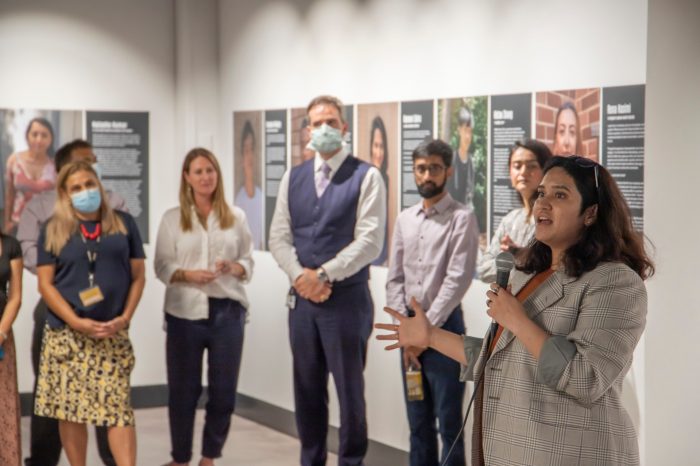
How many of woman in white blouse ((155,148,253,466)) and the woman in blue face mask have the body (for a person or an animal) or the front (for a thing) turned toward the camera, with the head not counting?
2

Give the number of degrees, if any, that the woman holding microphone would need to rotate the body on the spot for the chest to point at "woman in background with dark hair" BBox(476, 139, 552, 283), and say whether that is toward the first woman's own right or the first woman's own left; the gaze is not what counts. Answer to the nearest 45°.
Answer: approximately 135° to the first woman's own right

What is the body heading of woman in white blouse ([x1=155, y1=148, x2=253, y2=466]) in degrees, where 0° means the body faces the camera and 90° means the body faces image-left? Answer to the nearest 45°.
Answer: approximately 0°

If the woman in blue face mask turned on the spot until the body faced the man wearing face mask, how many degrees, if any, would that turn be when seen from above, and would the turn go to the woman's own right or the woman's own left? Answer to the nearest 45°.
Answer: approximately 90° to the woman's own left

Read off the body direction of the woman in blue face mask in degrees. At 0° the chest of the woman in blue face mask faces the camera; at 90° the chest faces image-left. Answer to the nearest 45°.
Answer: approximately 0°

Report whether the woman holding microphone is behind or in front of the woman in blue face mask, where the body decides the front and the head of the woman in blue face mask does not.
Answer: in front

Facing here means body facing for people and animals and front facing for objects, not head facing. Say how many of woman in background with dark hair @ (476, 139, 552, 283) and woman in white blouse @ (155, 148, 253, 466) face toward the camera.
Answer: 2

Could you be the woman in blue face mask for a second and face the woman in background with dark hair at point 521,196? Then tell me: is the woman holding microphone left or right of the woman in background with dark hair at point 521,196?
right

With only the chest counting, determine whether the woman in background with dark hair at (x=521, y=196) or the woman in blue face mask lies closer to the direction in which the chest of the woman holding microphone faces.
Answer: the woman in blue face mask
